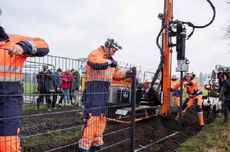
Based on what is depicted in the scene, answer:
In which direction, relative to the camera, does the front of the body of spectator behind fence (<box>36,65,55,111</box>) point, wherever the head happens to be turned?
toward the camera

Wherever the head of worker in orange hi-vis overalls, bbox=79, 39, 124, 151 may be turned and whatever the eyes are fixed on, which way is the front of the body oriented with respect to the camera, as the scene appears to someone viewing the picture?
to the viewer's right

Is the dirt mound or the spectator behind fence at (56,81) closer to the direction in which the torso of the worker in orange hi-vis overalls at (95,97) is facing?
the dirt mound

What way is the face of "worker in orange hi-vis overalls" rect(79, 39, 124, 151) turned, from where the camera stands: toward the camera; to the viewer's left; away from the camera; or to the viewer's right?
to the viewer's right
